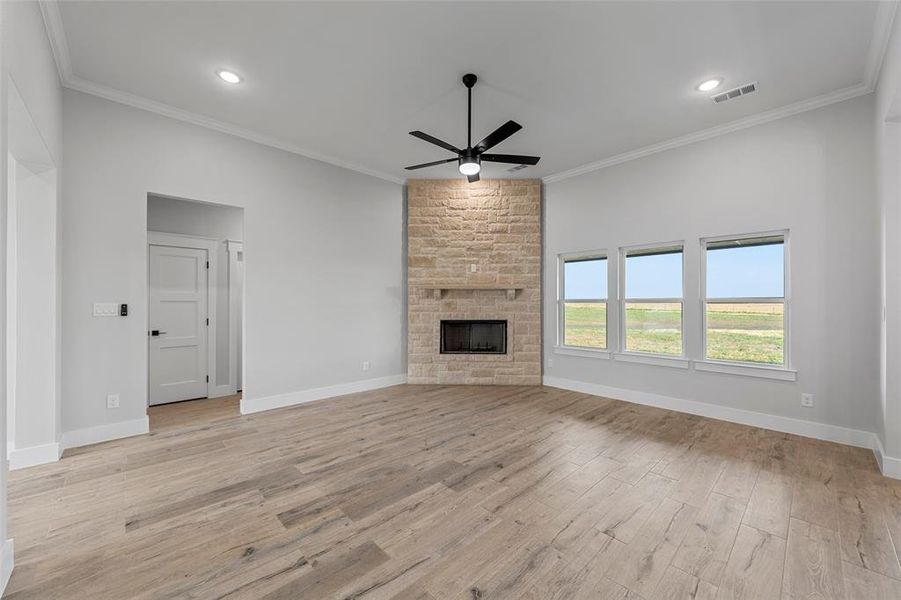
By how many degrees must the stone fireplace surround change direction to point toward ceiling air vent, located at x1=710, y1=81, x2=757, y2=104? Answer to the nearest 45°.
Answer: approximately 45° to its left

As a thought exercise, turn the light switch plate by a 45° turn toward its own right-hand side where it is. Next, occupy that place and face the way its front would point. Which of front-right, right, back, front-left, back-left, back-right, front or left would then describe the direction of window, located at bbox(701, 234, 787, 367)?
left

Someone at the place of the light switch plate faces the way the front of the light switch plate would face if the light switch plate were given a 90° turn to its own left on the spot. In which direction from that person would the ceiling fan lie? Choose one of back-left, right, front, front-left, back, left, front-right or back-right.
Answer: front-right

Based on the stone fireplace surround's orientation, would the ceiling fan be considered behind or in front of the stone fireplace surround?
in front

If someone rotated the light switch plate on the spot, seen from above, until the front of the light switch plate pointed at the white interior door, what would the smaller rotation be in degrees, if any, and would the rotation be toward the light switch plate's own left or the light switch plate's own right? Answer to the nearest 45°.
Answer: approximately 135° to the light switch plate's own left

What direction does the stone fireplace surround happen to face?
toward the camera

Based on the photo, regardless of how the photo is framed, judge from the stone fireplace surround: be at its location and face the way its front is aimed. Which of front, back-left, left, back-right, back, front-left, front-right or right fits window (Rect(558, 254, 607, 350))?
left

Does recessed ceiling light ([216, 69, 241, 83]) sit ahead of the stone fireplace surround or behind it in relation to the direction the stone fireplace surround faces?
ahead

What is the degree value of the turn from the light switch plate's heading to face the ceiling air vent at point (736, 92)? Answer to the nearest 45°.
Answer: approximately 45° to its left

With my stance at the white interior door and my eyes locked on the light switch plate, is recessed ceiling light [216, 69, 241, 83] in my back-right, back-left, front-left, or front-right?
front-left
